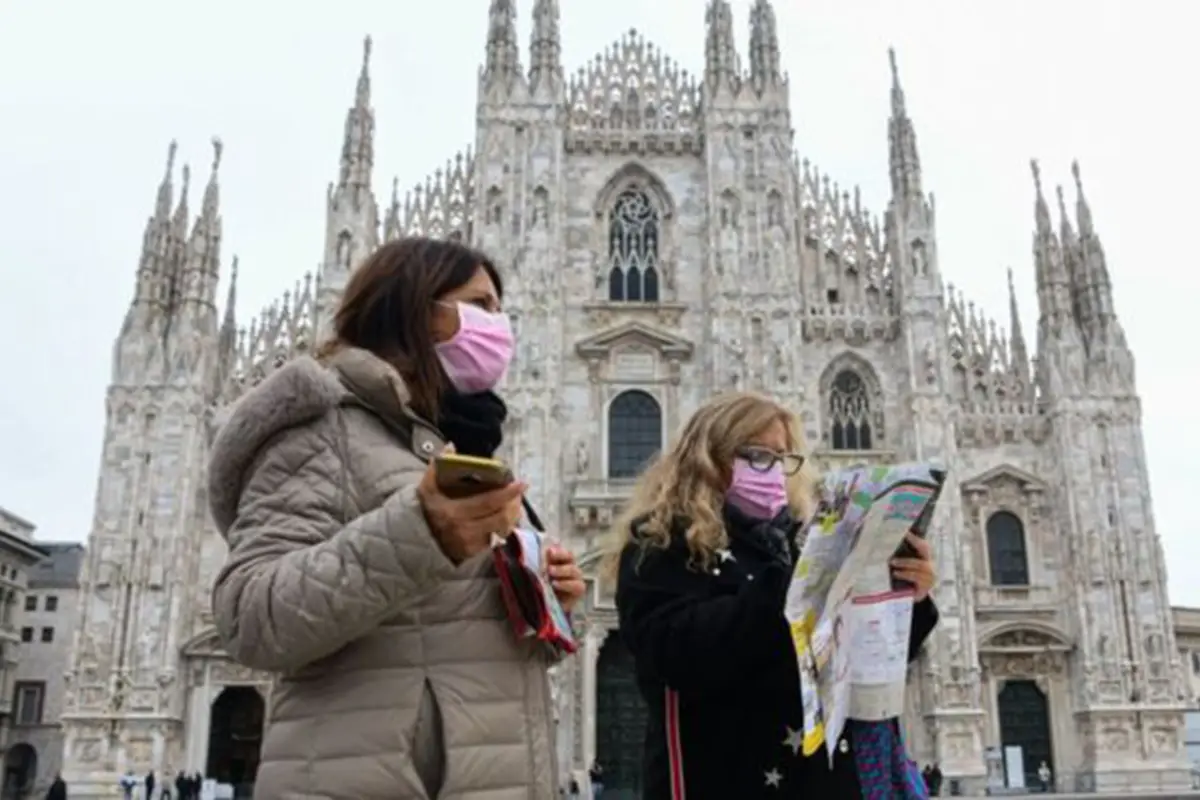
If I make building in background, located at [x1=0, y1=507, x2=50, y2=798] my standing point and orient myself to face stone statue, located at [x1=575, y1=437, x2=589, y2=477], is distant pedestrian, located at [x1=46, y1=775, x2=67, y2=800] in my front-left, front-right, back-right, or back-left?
front-right

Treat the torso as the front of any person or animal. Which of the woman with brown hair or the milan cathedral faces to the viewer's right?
the woman with brown hair

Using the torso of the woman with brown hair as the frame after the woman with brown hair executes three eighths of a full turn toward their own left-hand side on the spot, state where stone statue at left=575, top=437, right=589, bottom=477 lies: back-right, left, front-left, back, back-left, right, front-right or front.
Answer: front-right

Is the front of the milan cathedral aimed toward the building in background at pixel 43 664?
no

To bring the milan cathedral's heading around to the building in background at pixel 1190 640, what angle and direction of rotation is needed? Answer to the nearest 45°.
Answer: approximately 135° to its left

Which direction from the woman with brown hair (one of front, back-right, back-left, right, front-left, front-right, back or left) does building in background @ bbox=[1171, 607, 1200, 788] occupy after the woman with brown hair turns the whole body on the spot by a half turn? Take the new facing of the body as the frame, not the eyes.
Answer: back-right

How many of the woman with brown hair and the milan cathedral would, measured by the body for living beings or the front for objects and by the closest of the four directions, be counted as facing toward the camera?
1

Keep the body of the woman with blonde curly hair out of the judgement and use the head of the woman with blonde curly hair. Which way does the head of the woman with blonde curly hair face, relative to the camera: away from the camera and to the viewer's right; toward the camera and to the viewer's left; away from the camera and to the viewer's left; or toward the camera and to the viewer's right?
toward the camera and to the viewer's right

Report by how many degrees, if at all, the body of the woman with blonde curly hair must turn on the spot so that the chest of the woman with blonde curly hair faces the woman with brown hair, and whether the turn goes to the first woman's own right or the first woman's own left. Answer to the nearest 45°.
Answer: approximately 90° to the first woman's own right

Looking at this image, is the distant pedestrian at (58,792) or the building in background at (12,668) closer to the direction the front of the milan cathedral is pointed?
the distant pedestrian

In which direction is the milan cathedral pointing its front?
toward the camera

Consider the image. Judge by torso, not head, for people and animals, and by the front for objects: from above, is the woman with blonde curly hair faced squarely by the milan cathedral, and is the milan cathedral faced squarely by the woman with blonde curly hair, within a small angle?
no

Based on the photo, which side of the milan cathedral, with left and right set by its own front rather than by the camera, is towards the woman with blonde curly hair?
front

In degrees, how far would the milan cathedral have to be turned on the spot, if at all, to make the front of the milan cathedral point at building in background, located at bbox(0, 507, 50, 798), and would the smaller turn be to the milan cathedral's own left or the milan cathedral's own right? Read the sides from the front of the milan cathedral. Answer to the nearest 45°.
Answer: approximately 135° to the milan cathedral's own right

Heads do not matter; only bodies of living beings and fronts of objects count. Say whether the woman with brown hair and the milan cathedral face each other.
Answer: no

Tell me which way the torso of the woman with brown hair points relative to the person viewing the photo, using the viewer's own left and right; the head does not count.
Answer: facing to the right of the viewer

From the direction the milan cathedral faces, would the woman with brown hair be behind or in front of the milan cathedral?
in front

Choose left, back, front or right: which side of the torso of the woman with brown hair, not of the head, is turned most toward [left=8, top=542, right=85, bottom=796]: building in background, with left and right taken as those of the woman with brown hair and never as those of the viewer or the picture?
left

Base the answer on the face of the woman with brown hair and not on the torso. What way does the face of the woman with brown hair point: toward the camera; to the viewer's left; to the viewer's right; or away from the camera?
to the viewer's right

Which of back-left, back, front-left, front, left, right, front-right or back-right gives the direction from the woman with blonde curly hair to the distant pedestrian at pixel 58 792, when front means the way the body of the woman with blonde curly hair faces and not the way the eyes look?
back

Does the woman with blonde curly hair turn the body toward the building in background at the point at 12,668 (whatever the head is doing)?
no
